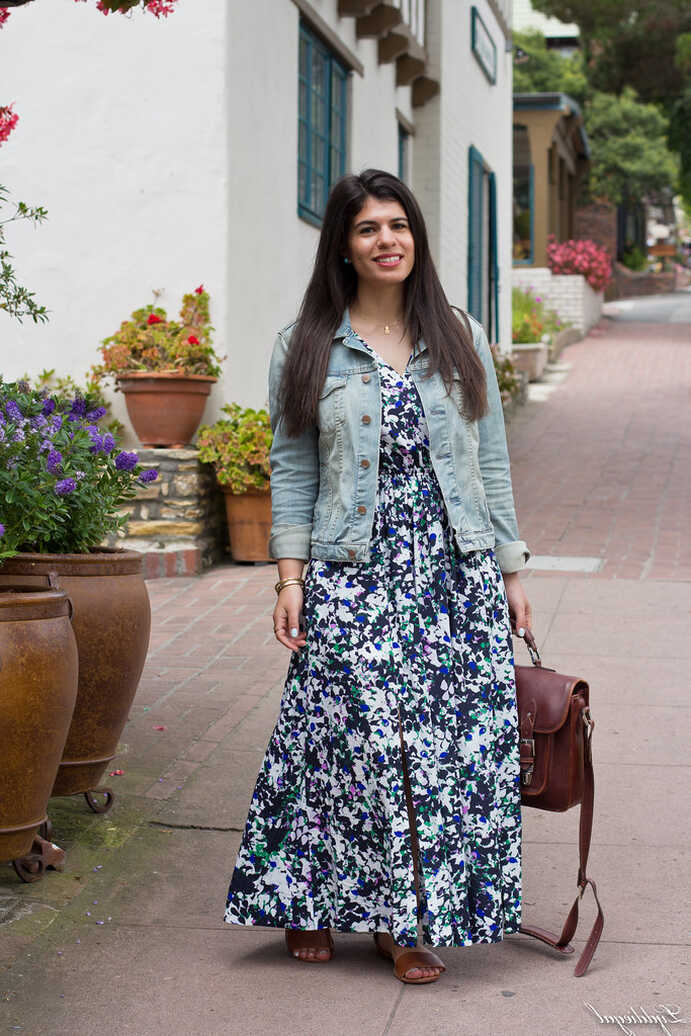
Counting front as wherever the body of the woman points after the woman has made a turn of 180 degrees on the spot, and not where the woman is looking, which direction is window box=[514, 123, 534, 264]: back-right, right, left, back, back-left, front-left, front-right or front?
front

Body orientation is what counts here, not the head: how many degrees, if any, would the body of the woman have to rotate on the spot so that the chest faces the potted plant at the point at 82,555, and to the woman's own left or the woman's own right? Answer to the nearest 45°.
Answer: approximately 135° to the woman's own right

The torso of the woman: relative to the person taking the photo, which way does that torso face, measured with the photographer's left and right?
facing the viewer

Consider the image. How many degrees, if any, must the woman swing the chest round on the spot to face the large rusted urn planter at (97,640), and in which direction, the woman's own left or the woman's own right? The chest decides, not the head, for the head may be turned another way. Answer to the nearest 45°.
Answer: approximately 135° to the woman's own right

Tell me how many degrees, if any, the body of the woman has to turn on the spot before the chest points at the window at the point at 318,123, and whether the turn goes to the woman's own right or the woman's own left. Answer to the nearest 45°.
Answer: approximately 180°

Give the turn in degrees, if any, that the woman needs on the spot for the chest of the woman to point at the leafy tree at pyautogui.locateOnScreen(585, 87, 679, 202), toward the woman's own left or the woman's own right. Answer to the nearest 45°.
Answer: approximately 180°

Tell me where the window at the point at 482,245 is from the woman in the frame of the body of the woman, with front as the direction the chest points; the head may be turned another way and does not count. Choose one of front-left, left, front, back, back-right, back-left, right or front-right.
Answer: back

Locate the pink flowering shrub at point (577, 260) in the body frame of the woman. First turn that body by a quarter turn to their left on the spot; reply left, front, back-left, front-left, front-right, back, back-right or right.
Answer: left

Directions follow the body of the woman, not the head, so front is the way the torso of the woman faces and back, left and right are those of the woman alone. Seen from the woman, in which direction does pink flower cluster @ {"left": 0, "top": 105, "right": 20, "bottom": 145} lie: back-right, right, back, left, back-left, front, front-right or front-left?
back-right

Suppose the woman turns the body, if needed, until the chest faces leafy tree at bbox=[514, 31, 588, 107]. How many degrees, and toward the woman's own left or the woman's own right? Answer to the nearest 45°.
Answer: approximately 180°

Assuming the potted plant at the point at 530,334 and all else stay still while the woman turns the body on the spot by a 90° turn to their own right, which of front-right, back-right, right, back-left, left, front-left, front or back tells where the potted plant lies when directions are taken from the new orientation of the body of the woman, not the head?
right
